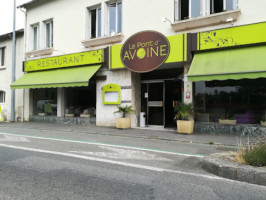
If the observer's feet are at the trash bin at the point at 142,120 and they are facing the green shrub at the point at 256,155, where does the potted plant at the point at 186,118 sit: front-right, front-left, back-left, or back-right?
front-left

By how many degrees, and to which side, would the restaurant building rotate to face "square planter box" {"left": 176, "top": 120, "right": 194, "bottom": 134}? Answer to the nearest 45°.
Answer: approximately 90° to its left

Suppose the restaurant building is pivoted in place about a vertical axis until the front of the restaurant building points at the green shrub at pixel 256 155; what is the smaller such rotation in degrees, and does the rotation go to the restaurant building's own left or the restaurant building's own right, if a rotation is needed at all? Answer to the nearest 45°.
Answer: approximately 45° to the restaurant building's own left

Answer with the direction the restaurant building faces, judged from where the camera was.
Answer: facing the viewer and to the left of the viewer
